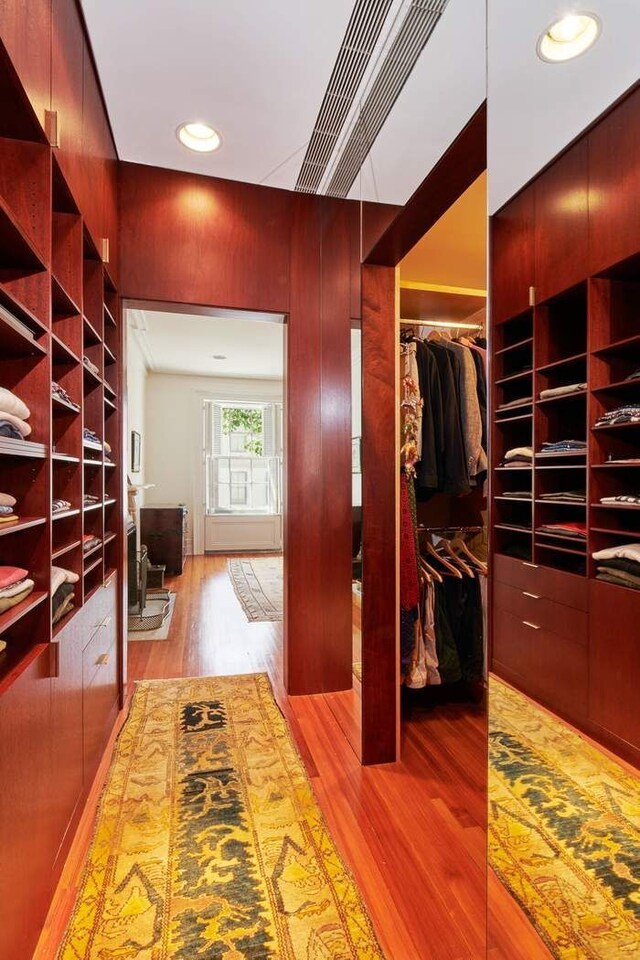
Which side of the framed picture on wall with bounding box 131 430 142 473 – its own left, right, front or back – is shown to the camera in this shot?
right

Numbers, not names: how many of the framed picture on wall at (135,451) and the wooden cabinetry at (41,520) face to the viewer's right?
2

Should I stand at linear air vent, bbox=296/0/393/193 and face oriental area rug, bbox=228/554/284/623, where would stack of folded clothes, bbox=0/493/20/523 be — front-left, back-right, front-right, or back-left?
back-left

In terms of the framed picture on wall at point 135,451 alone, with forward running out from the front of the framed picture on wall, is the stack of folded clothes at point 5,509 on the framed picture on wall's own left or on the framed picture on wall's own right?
on the framed picture on wall's own right

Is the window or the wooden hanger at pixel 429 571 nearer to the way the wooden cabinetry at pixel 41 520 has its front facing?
the wooden hanger

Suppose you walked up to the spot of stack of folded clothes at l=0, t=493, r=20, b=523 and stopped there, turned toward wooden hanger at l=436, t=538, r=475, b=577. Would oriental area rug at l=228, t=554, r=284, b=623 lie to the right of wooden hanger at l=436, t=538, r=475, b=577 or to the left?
left

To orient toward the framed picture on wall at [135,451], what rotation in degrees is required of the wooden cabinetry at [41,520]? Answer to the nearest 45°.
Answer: approximately 90° to its left

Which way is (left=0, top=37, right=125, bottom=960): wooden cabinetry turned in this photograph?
to the viewer's right

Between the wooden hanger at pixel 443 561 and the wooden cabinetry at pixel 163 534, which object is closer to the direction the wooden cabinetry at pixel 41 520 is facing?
the wooden hanger

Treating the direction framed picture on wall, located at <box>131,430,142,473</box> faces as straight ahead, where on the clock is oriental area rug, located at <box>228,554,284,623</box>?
The oriental area rug is roughly at 1 o'clock from the framed picture on wall.
